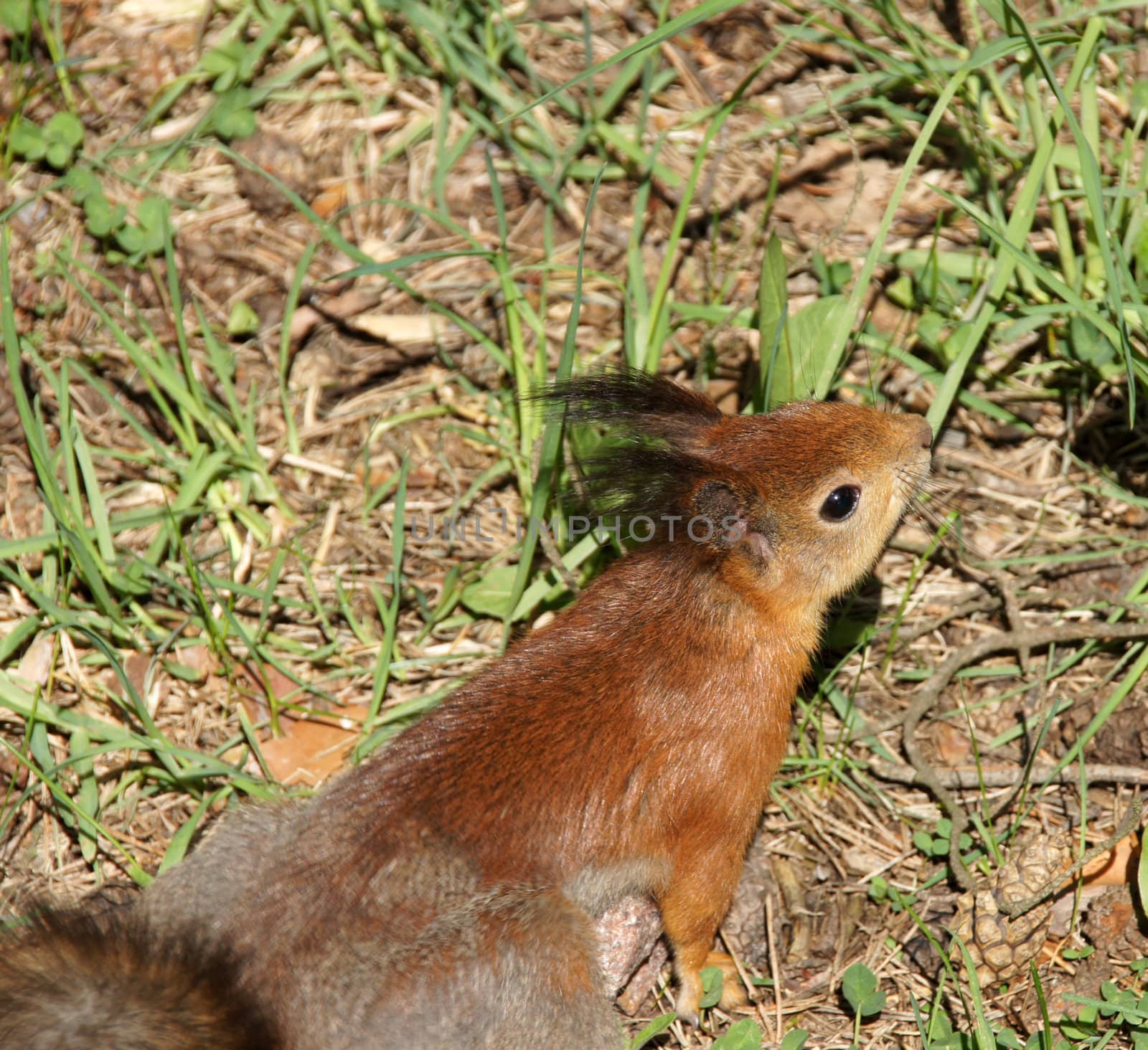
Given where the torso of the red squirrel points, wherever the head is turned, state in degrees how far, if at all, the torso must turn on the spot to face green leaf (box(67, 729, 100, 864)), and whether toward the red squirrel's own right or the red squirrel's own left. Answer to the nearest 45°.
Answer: approximately 135° to the red squirrel's own left

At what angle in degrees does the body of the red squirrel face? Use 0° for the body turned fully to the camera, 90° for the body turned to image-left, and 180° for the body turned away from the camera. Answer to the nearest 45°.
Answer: approximately 270°

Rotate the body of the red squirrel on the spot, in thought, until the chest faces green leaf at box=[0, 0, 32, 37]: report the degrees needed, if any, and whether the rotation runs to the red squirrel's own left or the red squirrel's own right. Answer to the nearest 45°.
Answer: approximately 90° to the red squirrel's own left

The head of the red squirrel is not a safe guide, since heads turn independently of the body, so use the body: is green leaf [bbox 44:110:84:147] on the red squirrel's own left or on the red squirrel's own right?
on the red squirrel's own left

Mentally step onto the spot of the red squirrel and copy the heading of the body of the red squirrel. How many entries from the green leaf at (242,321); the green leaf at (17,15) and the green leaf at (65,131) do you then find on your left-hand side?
3

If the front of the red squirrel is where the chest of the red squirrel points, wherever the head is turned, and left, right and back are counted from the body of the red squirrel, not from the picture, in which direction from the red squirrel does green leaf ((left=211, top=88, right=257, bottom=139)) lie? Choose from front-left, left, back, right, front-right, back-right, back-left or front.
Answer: left

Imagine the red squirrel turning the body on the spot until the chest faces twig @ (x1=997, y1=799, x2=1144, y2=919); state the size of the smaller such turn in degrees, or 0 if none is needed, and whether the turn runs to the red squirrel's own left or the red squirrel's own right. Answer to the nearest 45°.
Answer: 0° — it already faces it

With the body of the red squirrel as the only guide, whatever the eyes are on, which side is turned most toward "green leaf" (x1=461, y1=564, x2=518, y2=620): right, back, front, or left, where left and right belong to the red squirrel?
left

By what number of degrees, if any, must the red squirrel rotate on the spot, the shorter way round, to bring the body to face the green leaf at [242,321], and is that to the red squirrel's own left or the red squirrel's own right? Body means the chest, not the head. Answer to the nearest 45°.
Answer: approximately 90° to the red squirrel's own left

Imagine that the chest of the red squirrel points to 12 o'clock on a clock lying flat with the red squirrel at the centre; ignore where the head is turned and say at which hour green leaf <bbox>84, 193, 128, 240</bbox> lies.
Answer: The green leaf is roughly at 9 o'clock from the red squirrel.
